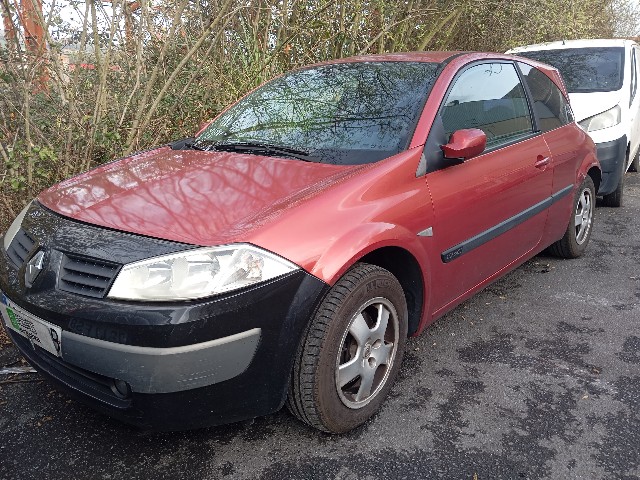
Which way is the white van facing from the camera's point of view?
toward the camera

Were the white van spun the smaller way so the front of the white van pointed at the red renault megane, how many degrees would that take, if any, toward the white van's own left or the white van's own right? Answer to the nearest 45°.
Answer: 0° — it already faces it

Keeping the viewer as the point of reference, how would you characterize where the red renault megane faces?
facing the viewer and to the left of the viewer

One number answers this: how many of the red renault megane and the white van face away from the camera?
0

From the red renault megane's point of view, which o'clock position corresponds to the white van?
The white van is roughly at 6 o'clock from the red renault megane.
